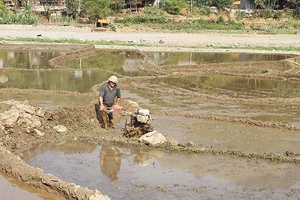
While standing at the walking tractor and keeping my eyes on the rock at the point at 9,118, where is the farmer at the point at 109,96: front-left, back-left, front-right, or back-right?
front-right

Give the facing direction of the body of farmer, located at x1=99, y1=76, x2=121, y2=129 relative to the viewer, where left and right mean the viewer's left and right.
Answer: facing the viewer and to the right of the viewer

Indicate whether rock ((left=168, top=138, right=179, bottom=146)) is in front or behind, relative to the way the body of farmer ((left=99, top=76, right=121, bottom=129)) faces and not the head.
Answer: in front

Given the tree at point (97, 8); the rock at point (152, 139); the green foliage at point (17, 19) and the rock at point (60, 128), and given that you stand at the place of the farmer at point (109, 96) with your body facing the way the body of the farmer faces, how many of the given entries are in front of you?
1

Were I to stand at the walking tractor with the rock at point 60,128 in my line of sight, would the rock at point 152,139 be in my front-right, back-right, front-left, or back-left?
back-left

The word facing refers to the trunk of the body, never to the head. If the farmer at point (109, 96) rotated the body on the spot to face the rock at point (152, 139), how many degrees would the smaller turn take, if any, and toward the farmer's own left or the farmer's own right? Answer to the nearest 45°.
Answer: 0° — they already face it

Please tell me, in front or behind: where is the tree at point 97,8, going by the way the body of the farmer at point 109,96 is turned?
behind

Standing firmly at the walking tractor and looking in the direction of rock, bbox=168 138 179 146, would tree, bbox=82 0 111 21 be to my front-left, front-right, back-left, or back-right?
back-left

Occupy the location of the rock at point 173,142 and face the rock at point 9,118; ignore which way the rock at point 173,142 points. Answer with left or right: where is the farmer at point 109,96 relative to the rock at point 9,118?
right

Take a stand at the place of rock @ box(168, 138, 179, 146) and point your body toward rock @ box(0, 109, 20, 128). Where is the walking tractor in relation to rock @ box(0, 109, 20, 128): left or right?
right

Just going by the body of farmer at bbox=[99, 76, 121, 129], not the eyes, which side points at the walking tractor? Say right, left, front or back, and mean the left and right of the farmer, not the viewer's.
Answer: front

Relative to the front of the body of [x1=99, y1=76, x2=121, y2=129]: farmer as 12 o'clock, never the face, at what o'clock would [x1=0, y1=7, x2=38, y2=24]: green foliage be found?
The green foliage is roughly at 7 o'clock from the farmer.
